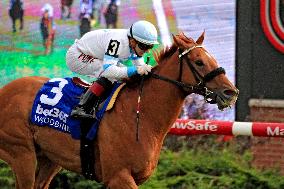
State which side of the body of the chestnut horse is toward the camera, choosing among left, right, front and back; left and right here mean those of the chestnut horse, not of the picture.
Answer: right

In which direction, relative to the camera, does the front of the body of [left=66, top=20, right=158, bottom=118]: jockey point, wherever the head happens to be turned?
to the viewer's right
